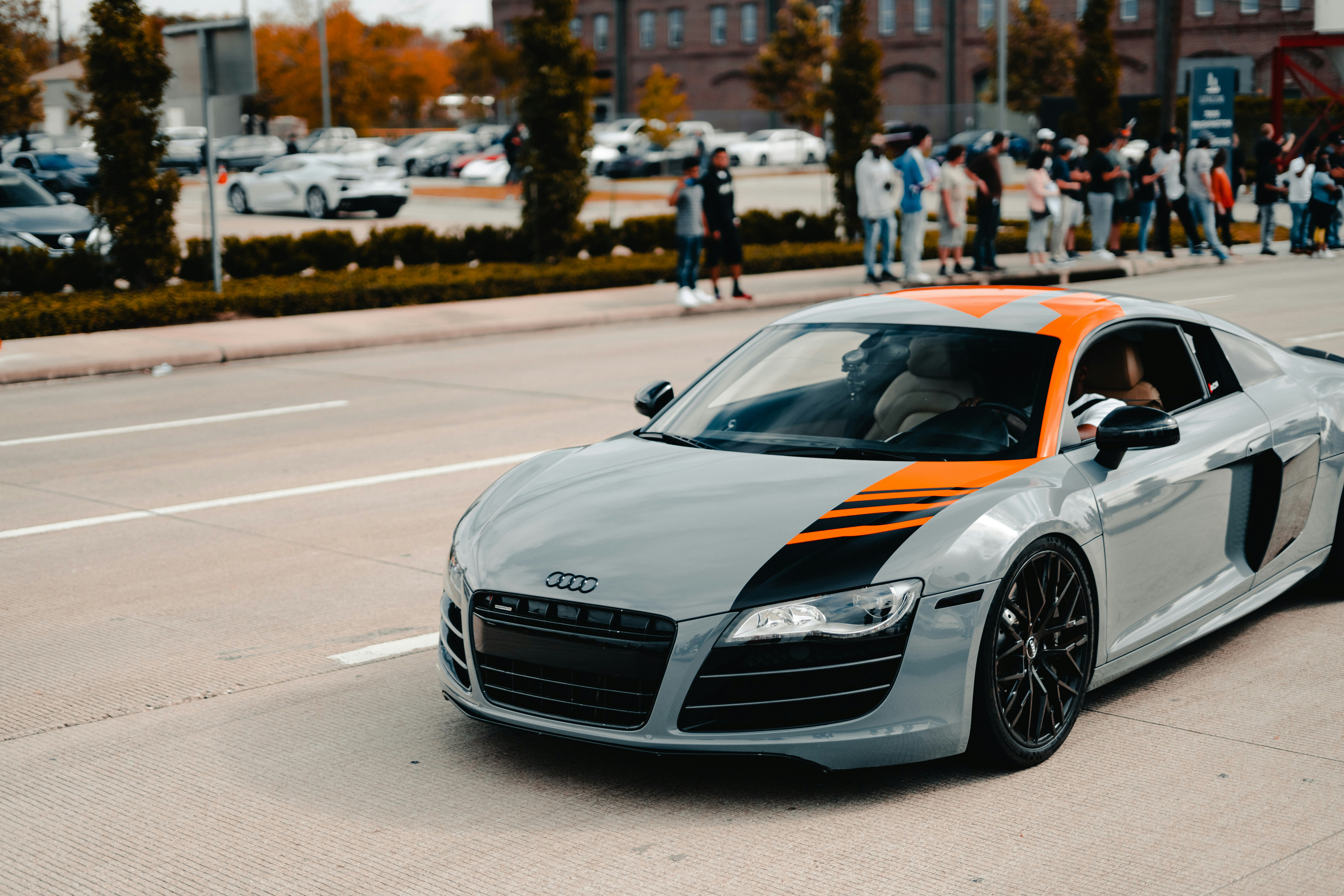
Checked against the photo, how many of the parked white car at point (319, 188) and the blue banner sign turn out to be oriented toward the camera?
1

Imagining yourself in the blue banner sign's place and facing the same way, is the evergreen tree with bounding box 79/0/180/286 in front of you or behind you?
in front

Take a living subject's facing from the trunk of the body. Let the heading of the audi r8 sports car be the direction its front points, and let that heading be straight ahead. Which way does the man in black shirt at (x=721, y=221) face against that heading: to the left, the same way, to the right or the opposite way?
to the left

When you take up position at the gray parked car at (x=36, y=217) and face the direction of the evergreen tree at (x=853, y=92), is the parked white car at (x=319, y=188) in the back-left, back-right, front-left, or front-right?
front-left

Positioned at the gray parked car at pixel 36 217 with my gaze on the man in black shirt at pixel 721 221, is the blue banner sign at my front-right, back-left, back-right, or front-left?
front-left

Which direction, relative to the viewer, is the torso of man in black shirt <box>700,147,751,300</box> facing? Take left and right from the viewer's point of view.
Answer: facing the viewer and to the right of the viewer

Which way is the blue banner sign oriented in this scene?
toward the camera

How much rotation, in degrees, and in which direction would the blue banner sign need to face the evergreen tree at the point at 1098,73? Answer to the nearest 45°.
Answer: approximately 135° to its right
